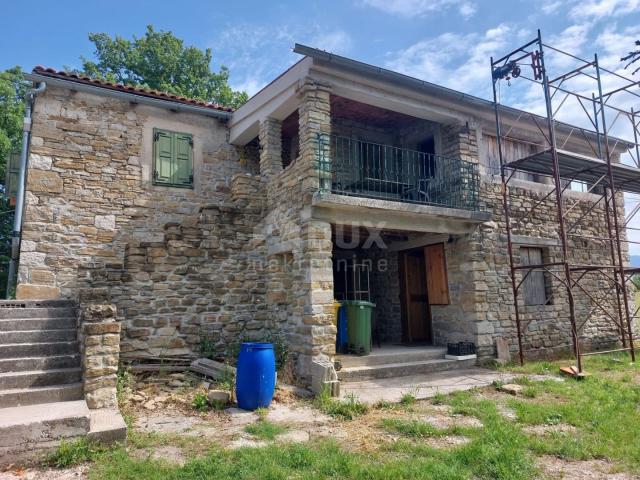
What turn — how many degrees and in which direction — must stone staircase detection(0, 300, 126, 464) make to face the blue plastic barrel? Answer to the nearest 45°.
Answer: approximately 90° to its left

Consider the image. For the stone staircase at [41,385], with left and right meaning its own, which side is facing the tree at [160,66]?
back

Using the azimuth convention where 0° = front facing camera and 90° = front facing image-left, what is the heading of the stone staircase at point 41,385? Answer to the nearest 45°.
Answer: approximately 0°

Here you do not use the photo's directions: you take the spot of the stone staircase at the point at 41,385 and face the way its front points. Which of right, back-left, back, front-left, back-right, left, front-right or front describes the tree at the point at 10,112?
back

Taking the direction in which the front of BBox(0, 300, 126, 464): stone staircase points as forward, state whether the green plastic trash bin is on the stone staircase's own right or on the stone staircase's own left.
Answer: on the stone staircase's own left

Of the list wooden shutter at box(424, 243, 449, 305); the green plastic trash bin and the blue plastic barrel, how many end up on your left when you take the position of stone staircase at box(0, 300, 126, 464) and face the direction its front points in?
3

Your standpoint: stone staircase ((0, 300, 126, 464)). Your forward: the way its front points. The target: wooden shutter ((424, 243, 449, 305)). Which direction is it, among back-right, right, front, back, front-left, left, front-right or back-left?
left
